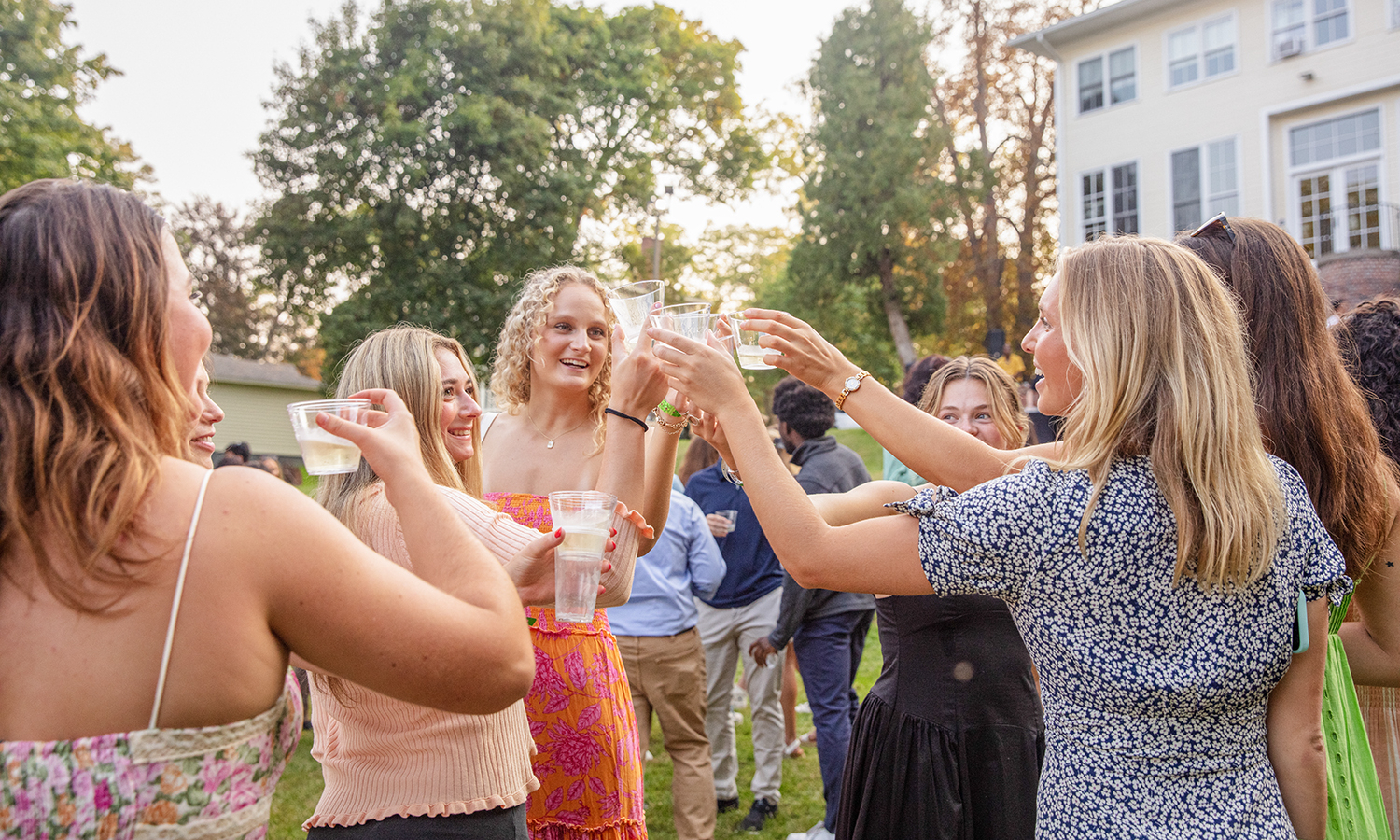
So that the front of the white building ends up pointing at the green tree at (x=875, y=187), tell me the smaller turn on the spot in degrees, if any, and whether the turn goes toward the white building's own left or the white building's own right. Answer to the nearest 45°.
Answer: approximately 90° to the white building's own right

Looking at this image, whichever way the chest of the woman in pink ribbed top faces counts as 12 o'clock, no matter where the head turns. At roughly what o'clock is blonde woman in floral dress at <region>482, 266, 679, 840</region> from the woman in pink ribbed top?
The blonde woman in floral dress is roughly at 10 o'clock from the woman in pink ribbed top.

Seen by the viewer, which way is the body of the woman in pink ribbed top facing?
to the viewer's right

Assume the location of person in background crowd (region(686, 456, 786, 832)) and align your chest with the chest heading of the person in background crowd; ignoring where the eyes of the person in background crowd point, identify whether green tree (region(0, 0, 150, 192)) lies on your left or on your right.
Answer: on your right

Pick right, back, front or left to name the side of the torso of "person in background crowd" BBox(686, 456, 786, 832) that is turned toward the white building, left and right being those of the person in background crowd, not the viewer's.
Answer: back

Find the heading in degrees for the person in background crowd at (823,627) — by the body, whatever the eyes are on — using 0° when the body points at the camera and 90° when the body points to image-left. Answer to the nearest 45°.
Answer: approximately 135°

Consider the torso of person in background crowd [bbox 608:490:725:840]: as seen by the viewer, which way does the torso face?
away from the camera

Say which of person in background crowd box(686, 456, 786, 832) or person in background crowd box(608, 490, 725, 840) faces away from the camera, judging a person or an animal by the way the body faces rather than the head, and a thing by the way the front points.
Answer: person in background crowd box(608, 490, 725, 840)

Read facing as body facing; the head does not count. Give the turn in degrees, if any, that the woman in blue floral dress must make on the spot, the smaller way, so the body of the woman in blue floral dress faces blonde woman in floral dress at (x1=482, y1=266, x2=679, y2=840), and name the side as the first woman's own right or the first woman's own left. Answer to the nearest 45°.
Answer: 0° — they already face them

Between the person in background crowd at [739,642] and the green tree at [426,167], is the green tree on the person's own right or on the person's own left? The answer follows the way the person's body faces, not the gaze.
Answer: on the person's own right

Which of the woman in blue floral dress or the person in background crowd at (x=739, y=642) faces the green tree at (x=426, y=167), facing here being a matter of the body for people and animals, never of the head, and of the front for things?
the woman in blue floral dress

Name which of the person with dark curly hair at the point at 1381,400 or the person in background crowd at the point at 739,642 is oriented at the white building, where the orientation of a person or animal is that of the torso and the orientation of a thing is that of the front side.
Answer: the person with dark curly hair at the point at 1381,400

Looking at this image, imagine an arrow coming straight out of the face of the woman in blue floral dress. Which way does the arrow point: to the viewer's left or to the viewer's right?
to the viewer's left

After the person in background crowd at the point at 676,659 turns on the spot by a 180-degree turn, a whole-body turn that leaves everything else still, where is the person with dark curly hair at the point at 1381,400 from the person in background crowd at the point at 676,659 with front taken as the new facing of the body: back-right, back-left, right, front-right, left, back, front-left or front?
front-left
